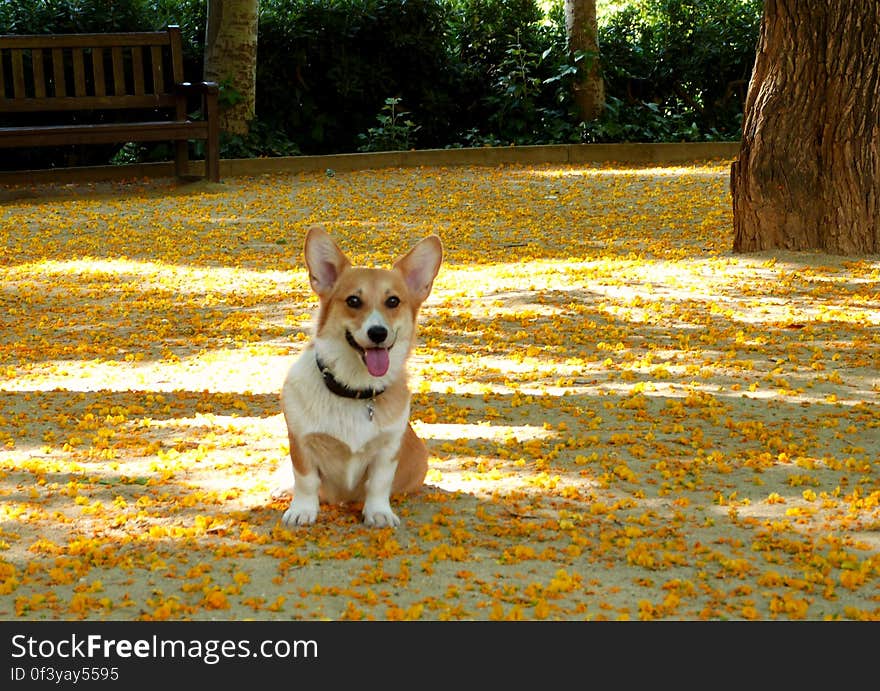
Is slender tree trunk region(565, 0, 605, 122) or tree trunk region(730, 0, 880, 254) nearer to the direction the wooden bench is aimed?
the tree trunk

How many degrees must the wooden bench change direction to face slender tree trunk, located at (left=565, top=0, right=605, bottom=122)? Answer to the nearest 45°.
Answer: approximately 90° to its left

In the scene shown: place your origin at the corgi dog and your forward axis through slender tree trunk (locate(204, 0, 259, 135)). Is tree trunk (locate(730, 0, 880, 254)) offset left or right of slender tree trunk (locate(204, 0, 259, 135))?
right

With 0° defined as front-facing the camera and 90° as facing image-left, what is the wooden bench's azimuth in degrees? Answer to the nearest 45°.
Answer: approximately 0°

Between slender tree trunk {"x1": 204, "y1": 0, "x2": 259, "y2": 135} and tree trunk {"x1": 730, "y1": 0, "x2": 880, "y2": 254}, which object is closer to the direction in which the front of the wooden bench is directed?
the tree trunk

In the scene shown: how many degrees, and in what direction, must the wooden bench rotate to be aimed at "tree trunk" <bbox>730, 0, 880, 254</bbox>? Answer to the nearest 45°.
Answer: approximately 45° to its left

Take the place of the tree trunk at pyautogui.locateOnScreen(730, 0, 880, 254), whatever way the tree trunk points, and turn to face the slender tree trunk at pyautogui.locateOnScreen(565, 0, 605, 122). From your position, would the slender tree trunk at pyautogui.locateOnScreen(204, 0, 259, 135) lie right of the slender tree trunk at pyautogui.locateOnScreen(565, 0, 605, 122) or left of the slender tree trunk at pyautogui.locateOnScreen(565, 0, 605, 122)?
left

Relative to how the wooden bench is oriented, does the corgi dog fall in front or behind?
in front

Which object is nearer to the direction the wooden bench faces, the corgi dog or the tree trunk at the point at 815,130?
the corgi dog

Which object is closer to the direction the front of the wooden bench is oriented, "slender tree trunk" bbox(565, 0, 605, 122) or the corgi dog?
the corgi dog

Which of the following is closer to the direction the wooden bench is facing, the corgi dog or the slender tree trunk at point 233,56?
the corgi dog
